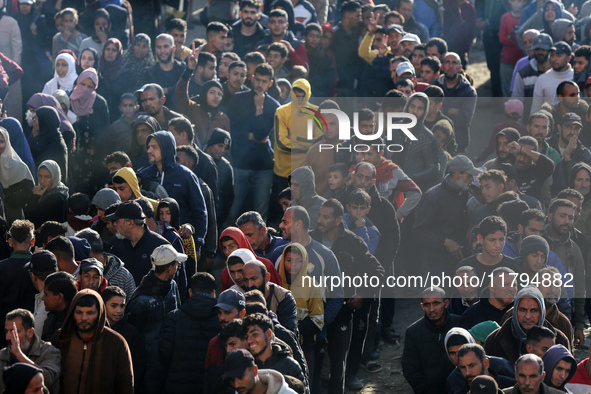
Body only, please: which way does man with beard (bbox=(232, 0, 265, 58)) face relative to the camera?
toward the camera

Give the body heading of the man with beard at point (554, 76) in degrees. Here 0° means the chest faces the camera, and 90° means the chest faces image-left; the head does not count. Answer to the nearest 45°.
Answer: approximately 45°

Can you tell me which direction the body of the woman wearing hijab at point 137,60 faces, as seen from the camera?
toward the camera

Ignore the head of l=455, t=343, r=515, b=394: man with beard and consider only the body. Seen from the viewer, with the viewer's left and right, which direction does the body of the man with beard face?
facing the viewer and to the left of the viewer

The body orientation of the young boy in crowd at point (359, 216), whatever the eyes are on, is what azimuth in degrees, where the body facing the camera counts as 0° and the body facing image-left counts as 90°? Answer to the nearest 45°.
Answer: approximately 45°

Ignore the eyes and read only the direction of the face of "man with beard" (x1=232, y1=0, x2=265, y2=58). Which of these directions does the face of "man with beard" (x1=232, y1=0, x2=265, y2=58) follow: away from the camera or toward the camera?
toward the camera

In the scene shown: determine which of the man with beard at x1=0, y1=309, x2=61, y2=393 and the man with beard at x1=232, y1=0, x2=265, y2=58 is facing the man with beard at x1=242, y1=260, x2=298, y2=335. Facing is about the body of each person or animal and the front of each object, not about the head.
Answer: the man with beard at x1=232, y1=0, x2=265, y2=58

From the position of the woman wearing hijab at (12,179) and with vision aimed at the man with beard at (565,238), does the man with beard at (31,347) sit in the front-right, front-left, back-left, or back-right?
front-right

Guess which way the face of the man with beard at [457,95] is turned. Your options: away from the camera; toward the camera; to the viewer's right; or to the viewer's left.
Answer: toward the camera

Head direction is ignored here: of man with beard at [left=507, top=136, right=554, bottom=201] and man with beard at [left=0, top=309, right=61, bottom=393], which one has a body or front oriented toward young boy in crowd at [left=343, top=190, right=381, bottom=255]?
man with beard at [left=507, top=136, right=554, bottom=201]

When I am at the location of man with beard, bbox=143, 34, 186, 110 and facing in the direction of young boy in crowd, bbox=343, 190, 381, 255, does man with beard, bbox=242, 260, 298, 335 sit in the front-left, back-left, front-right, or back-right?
front-right

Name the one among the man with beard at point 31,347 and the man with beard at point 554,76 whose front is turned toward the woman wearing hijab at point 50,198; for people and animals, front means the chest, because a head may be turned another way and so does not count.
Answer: the man with beard at point 554,76

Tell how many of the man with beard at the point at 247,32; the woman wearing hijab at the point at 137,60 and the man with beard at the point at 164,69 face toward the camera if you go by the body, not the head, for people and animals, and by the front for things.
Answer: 3

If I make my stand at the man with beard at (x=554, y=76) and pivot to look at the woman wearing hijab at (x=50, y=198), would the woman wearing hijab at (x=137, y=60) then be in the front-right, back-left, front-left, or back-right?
front-right

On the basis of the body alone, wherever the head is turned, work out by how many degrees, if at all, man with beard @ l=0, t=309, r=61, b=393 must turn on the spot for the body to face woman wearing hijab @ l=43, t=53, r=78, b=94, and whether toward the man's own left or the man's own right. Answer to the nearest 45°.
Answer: approximately 135° to the man's own right
